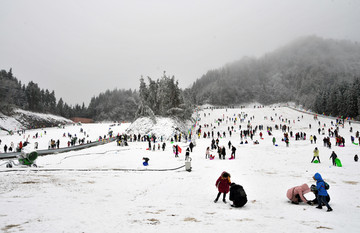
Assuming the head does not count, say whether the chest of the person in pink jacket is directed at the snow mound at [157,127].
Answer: no

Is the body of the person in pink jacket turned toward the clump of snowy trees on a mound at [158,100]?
no
